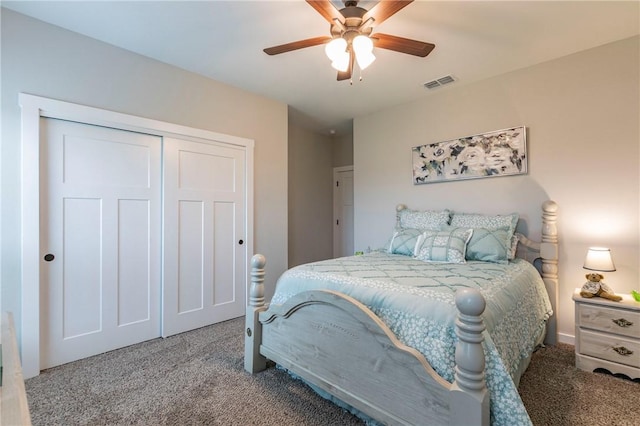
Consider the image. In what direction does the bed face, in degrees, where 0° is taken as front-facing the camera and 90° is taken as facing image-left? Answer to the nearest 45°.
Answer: approximately 45°

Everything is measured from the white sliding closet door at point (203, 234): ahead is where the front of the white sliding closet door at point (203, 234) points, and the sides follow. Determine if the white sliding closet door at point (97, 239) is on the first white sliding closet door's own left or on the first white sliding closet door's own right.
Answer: on the first white sliding closet door's own right

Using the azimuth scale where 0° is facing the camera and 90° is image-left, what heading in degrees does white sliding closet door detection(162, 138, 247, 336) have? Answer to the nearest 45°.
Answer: approximately 315°

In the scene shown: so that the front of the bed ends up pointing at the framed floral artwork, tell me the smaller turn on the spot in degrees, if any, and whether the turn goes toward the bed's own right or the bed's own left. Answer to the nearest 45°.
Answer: approximately 135° to the bed's own right

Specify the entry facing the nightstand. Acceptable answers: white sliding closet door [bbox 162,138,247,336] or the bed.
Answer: the white sliding closet door

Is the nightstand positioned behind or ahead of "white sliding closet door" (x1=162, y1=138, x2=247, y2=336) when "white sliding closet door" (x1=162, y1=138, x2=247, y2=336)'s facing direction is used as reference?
ahead

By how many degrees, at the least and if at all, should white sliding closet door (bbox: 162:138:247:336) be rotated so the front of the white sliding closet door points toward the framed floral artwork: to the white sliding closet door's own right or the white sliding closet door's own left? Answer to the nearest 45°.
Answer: approximately 45° to the white sliding closet door's own left

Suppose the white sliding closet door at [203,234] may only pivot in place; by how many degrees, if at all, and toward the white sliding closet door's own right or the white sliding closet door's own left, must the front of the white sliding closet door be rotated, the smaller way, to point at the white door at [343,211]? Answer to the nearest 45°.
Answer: approximately 90° to the white sliding closet door's own left

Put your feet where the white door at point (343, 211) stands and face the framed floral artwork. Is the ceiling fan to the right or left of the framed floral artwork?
right

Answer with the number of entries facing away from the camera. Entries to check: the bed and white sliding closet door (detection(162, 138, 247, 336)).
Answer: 0
